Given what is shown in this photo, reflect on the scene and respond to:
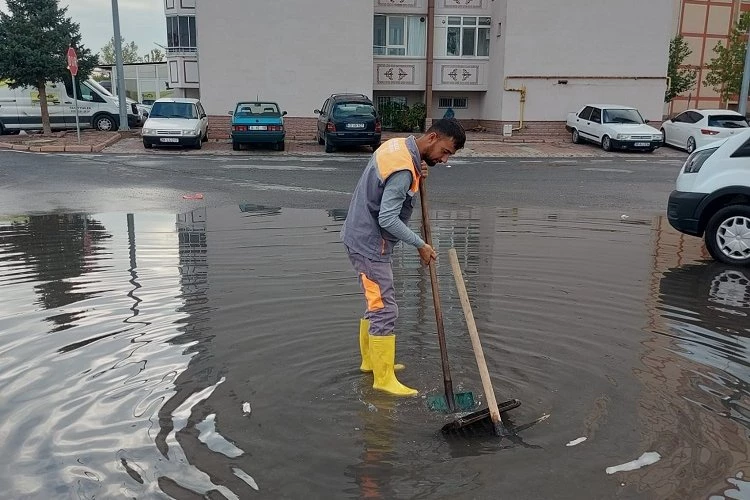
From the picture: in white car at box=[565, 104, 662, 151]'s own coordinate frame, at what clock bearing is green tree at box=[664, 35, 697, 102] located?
The green tree is roughly at 8 o'clock from the white car.

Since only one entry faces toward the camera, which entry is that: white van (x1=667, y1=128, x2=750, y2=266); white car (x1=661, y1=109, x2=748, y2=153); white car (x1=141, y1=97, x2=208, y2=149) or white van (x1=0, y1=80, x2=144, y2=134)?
white car (x1=141, y1=97, x2=208, y2=149)

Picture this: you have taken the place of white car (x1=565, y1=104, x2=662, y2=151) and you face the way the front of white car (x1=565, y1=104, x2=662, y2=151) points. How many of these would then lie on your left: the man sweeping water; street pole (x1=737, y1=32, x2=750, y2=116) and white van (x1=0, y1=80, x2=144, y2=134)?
1

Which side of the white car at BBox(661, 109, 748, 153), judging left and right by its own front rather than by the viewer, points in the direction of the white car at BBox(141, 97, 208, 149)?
left

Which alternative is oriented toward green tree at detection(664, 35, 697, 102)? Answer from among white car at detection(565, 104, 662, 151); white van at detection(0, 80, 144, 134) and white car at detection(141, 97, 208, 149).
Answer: the white van

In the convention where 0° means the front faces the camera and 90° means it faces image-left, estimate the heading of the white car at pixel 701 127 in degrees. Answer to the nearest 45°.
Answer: approximately 135°

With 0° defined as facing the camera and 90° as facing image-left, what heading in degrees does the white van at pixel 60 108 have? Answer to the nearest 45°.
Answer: approximately 270°

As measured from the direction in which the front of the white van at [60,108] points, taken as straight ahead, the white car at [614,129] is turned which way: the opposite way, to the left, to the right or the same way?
to the right

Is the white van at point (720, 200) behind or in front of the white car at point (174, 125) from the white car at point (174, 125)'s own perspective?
in front

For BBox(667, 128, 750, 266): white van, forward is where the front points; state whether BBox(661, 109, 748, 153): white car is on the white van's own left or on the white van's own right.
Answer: on the white van's own right

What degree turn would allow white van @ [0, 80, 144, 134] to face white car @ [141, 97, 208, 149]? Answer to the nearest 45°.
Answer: approximately 45° to its right

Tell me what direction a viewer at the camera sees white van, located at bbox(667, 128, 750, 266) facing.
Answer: facing to the left of the viewer

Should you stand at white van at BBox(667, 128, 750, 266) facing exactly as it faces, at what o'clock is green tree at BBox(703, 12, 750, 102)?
The green tree is roughly at 3 o'clock from the white van.
